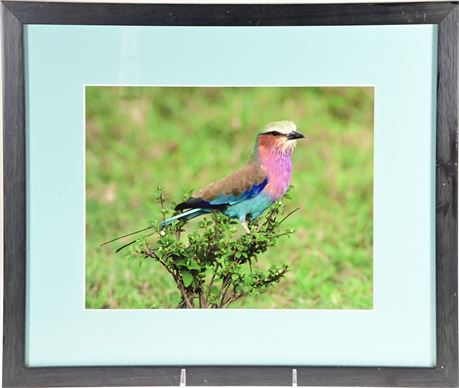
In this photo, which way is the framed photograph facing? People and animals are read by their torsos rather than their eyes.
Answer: toward the camera
